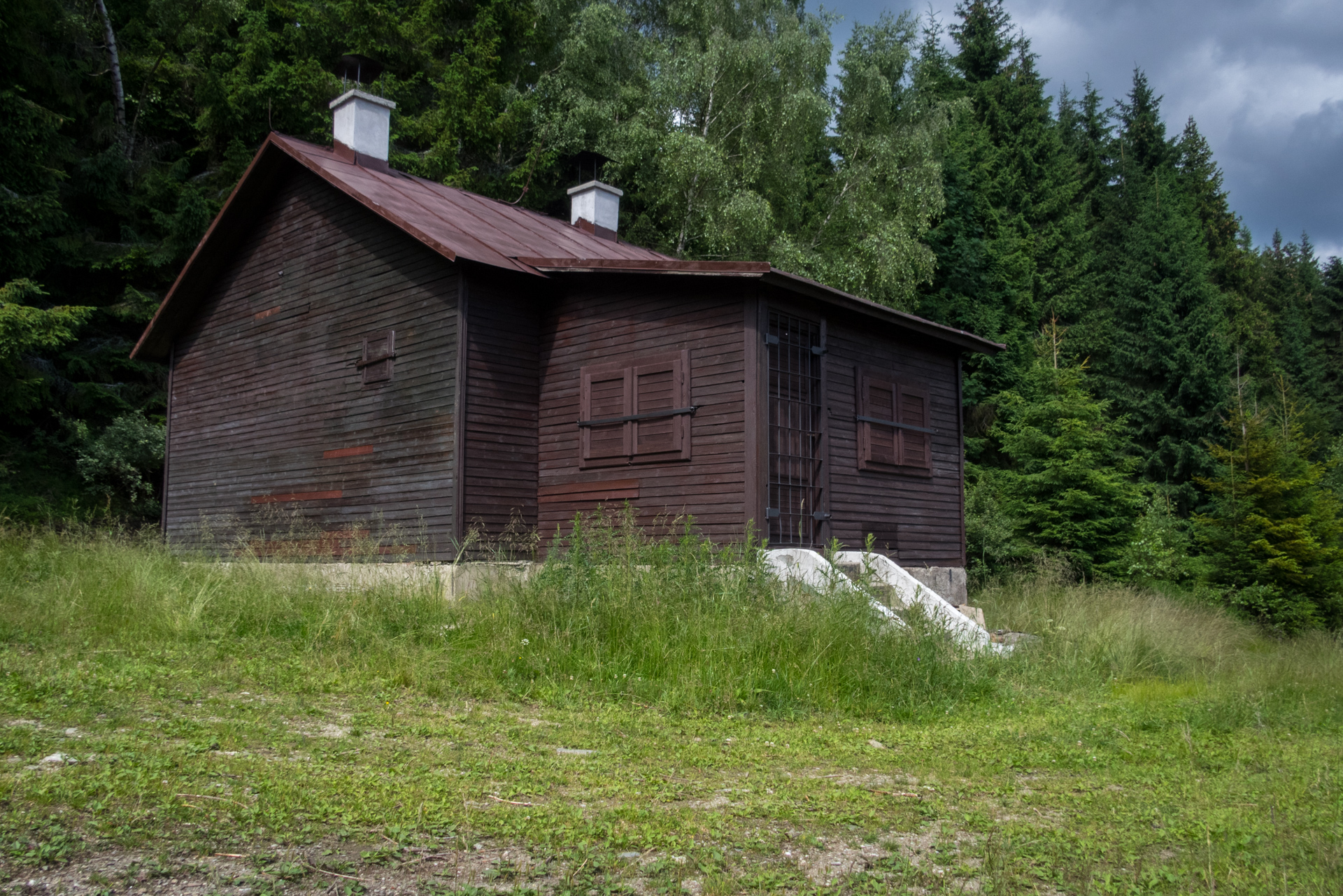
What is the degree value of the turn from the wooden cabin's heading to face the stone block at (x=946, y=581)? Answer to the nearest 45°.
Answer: approximately 45° to its left

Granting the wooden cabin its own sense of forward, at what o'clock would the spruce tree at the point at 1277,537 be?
The spruce tree is roughly at 10 o'clock from the wooden cabin.

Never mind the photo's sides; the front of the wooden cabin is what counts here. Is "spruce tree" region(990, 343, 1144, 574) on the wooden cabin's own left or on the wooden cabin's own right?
on the wooden cabin's own left

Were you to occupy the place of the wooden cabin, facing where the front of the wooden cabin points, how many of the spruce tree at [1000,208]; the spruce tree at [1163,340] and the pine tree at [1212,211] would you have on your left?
3

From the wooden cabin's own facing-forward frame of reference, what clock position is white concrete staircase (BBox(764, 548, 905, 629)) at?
The white concrete staircase is roughly at 12 o'clock from the wooden cabin.

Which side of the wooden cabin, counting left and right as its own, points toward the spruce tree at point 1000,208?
left

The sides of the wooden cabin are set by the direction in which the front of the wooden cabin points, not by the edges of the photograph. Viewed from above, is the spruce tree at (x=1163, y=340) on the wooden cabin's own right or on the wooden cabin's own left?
on the wooden cabin's own left

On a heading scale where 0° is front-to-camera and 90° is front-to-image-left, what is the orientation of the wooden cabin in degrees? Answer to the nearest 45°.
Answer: approximately 315°

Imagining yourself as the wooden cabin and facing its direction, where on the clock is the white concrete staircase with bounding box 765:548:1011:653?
The white concrete staircase is roughly at 12 o'clock from the wooden cabin.

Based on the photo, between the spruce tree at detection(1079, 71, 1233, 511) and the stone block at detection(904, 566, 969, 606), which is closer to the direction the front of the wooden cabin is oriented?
the stone block

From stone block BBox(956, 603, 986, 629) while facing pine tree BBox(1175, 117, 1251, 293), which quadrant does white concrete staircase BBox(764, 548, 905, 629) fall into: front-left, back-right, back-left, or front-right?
back-left
